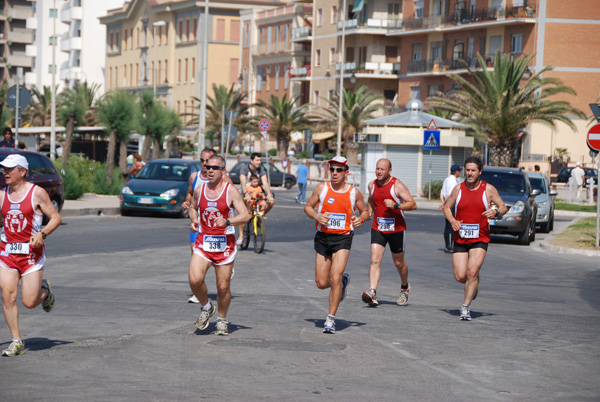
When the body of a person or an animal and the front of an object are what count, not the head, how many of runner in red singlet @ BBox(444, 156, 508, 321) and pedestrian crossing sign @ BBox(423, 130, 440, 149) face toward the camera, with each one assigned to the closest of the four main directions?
2

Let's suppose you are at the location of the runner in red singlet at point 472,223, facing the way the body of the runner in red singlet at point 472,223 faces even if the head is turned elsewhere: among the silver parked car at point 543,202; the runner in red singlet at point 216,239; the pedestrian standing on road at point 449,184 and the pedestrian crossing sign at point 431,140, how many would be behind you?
3

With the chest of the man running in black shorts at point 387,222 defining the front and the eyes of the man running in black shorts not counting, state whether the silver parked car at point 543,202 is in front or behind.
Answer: behind

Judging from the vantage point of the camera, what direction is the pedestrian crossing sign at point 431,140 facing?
facing the viewer

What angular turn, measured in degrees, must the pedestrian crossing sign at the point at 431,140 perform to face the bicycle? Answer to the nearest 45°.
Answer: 0° — it already faces it

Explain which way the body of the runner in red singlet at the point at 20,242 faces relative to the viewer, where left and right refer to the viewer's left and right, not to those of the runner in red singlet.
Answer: facing the viewer and to the left of the viewer

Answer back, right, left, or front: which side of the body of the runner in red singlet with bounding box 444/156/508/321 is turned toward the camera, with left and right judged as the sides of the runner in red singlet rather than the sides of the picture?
front

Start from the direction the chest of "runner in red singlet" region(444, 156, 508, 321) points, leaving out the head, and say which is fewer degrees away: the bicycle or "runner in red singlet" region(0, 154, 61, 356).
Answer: the runner in red singlet

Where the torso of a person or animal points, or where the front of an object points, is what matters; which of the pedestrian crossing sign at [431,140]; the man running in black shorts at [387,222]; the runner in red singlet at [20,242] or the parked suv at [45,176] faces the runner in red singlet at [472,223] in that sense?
the pedestrian crossing sign

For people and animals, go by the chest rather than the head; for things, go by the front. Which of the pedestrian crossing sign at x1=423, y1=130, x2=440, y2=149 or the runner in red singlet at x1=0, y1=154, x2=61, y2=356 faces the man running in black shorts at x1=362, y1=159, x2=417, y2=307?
the pedestrian crossing sign
